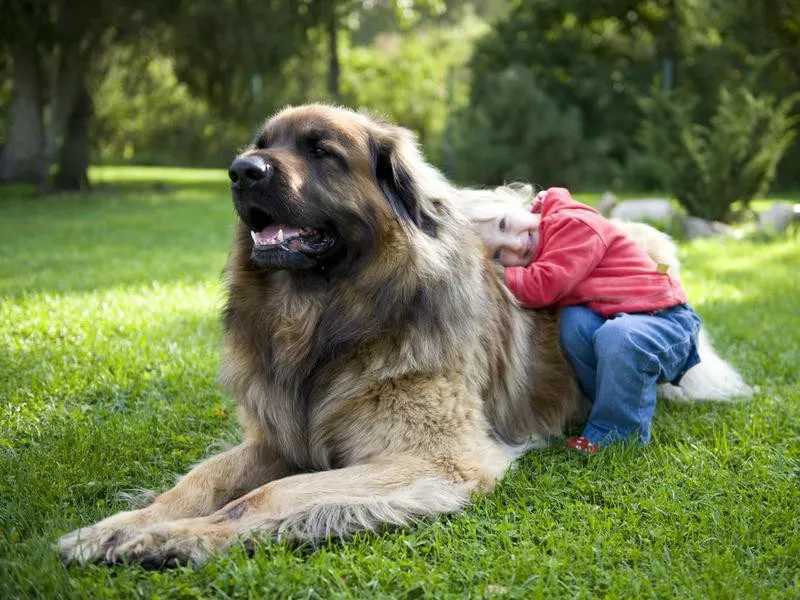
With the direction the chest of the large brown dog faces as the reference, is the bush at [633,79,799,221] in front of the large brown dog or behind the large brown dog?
behind

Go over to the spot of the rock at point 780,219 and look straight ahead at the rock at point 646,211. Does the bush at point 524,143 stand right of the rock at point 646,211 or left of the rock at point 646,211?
right

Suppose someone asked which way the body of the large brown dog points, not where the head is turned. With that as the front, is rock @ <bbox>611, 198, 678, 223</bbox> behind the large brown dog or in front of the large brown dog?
behind

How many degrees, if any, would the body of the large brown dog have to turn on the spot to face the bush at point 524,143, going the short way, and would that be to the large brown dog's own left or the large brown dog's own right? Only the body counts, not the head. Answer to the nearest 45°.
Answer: approximately 135° to the large brown dog's own right

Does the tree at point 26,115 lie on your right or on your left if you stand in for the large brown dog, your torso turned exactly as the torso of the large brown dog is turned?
on your right

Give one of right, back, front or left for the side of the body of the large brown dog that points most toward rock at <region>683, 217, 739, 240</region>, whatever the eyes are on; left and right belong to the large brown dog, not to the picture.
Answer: back

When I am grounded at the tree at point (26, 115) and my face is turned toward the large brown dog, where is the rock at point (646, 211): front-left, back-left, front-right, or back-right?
front-left

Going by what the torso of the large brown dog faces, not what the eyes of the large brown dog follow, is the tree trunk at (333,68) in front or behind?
behind

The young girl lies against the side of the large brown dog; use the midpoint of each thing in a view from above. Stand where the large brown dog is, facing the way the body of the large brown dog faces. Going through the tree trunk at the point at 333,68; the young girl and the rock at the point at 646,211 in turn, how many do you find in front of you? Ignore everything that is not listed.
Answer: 0

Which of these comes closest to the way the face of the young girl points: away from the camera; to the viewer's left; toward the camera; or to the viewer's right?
toward the camera

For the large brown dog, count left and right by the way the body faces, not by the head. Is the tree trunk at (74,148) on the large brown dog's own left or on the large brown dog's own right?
on the large brown dog's own right

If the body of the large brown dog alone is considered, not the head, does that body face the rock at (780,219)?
no
